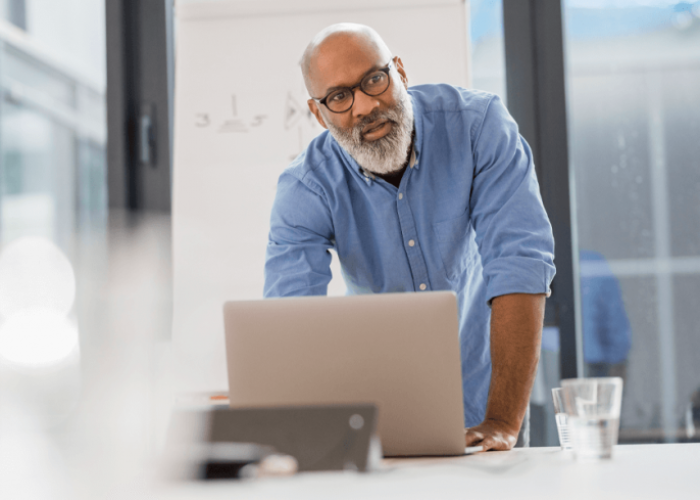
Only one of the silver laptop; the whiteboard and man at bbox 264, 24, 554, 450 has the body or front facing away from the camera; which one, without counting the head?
the silver laptop

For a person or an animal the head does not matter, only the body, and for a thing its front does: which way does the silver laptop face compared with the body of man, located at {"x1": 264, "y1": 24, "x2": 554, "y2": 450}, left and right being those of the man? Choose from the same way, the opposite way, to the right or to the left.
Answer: the opposite way

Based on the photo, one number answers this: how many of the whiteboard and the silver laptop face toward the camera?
1

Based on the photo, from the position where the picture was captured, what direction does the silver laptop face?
facing away from the viewer

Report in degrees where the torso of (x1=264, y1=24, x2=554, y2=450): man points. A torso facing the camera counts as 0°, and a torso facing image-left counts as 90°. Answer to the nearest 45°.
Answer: approximately 0°

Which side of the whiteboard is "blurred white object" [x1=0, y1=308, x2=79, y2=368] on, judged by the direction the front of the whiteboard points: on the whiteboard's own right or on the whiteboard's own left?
on the whiteboard's own right

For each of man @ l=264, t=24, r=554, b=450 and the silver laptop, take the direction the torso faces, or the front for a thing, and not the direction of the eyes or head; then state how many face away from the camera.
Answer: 1

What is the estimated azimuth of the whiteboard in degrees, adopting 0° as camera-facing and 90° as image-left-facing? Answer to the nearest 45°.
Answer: approximately 0°
